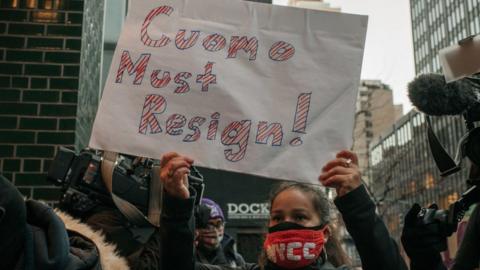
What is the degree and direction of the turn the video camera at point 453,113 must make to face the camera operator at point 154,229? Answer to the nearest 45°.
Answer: approximately 45° to its right

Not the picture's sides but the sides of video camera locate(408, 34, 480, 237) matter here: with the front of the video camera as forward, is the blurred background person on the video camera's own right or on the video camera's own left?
on the video camera's own right

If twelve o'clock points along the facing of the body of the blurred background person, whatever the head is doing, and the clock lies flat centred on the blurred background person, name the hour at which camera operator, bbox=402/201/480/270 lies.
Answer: The camera operator is roughly at 10 o'clock from the blurred background person.

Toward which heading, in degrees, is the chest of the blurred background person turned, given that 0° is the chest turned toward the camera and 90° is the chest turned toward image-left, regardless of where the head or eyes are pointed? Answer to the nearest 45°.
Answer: approximately 45°

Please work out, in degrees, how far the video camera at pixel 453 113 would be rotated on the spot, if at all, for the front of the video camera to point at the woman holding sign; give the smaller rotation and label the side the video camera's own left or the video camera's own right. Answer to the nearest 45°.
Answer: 0° — it already faces them

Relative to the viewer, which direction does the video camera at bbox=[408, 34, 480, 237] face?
to the viewer's left

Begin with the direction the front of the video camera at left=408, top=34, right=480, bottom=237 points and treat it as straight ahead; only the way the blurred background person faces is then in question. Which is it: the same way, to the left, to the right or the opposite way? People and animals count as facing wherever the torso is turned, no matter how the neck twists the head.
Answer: to the left

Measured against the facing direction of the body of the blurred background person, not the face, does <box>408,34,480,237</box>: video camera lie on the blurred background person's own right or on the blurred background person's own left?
on the blurred background person's own left
